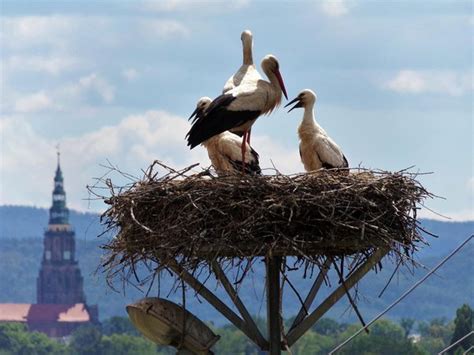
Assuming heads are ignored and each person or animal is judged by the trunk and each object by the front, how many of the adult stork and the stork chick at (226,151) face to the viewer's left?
1

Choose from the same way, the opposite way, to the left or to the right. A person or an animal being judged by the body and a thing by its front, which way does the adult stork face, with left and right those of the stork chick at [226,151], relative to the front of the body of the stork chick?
the opposite way

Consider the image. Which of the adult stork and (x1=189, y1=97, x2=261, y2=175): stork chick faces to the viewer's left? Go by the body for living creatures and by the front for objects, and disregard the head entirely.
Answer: the stork chick

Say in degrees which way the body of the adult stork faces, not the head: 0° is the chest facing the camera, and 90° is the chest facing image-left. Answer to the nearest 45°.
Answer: approximately 270°

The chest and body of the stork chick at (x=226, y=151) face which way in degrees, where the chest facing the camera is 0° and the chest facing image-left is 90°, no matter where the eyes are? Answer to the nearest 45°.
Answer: approximately 90°

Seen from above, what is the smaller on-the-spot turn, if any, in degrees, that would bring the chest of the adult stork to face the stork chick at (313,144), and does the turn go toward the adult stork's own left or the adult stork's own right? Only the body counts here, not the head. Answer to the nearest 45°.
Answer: approximately 45° to the adult stork's own left
